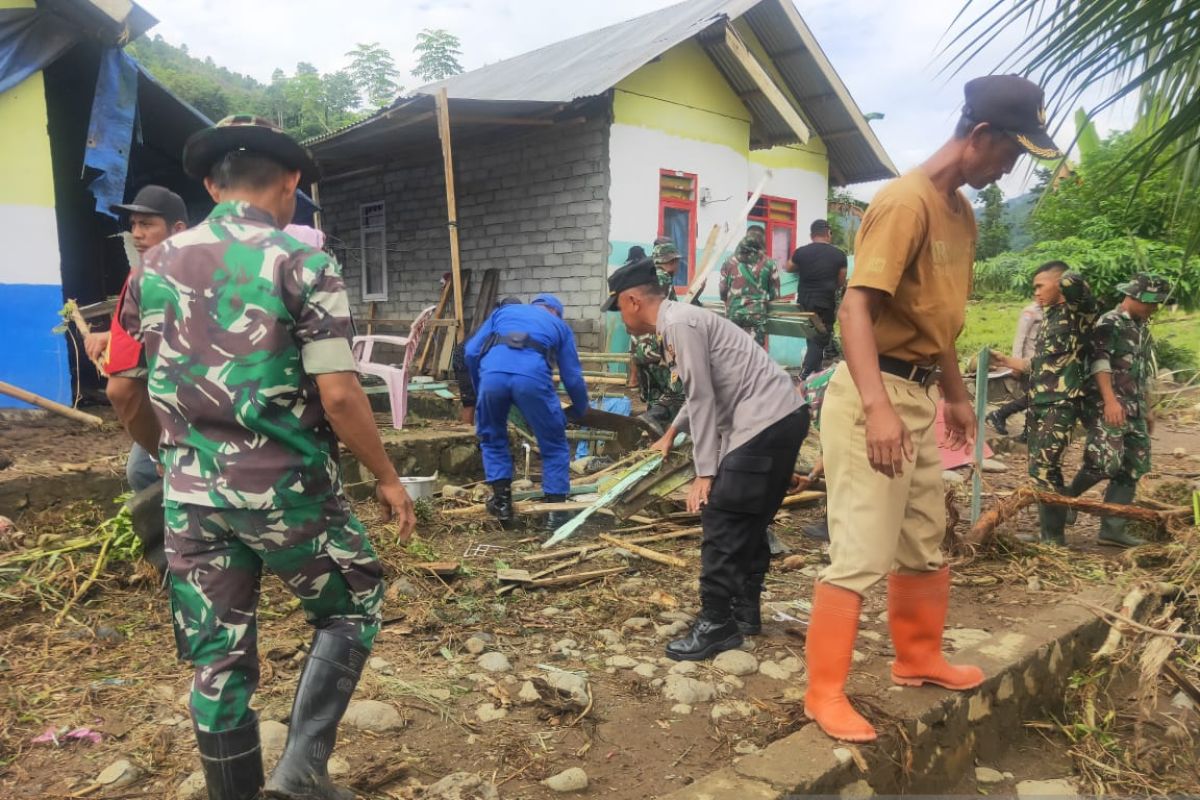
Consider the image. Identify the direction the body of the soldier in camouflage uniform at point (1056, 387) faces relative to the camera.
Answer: to the viewer's left

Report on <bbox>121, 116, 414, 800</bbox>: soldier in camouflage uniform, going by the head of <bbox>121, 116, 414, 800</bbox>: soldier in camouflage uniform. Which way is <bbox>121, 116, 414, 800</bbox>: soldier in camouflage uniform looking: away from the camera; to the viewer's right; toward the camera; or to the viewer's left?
away from the camera

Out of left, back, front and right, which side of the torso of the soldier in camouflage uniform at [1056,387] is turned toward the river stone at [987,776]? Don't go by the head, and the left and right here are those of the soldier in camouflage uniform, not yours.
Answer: left

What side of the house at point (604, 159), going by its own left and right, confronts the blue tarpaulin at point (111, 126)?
right

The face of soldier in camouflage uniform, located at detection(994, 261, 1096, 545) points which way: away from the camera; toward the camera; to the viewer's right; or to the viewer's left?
to the viewer's left

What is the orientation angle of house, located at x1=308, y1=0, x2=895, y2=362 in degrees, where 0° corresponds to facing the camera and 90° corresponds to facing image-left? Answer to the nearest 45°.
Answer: approximately 315°

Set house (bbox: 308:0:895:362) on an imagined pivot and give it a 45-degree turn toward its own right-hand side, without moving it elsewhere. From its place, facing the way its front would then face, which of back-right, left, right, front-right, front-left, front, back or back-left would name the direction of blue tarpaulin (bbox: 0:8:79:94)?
front-right
